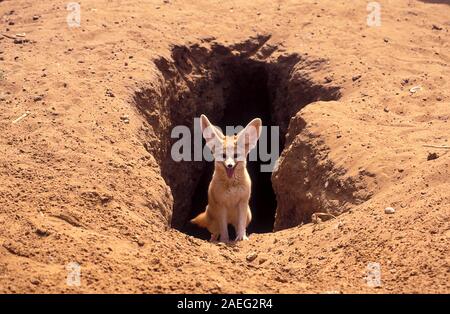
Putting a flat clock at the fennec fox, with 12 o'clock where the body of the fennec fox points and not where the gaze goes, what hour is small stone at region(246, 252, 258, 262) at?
The small stone is roughly at 12 o'clock from the fennec fox.

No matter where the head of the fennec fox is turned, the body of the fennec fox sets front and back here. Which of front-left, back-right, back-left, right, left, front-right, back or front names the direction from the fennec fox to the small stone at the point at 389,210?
front-left

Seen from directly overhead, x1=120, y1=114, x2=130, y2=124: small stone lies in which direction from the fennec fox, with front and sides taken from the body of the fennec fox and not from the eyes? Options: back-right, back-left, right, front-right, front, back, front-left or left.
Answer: right

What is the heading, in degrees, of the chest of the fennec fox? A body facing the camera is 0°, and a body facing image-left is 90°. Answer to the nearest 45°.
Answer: approximately 0°

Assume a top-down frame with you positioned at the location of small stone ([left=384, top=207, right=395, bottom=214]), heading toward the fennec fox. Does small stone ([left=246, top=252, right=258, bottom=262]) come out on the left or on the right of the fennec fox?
left

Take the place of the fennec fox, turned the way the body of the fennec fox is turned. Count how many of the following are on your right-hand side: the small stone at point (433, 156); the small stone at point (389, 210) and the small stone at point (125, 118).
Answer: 1

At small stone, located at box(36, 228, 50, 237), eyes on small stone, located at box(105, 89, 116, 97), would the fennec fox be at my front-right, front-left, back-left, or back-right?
front-right

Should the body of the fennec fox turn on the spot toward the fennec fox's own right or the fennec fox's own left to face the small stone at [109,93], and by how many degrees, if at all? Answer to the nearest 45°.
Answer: approximately 90° to the fennec fox's own right

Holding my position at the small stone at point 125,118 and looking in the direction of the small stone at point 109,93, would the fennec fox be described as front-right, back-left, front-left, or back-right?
back-right
